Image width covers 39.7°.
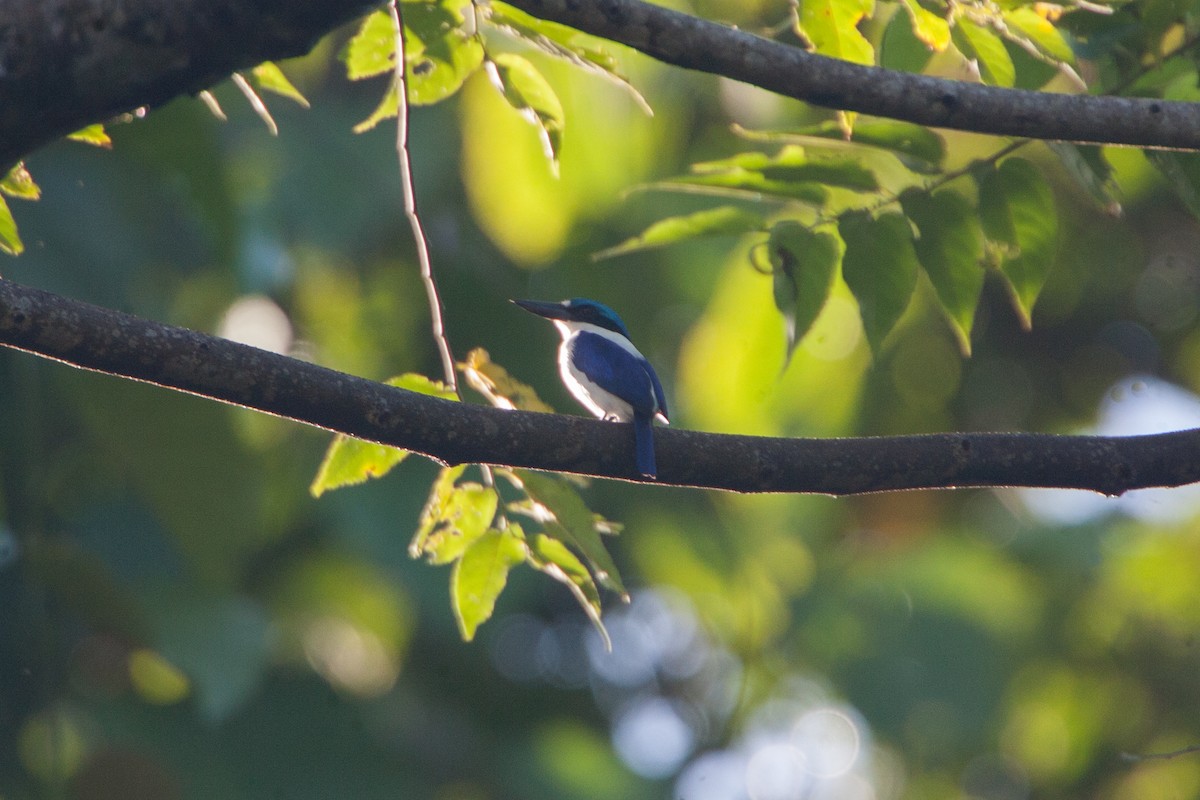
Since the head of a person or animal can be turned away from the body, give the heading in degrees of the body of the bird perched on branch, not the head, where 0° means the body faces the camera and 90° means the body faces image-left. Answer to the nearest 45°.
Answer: approximately 90°

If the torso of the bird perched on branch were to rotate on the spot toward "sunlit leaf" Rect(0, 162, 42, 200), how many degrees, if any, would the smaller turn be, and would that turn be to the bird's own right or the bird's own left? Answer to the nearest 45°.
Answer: approximately 45° to the bird's own left
